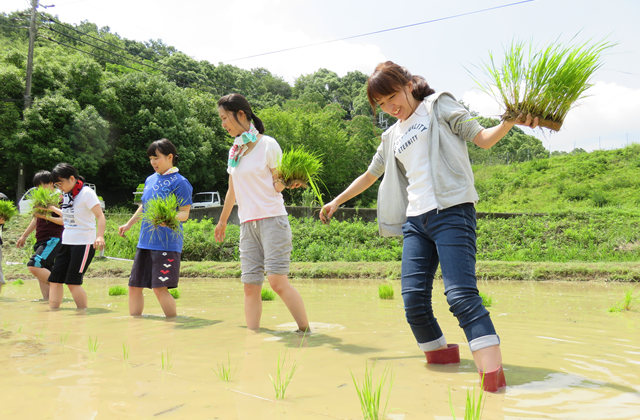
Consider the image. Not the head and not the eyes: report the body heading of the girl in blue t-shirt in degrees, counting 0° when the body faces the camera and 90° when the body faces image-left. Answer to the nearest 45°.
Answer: approximately 45°

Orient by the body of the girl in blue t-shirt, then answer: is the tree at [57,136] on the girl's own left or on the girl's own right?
on the girl's own right

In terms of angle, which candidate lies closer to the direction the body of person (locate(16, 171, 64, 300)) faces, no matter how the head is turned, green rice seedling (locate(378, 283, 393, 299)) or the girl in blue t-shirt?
the girl in blue t-shirt

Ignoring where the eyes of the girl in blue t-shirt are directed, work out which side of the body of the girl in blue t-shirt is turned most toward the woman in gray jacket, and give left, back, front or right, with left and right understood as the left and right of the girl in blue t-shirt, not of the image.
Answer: left

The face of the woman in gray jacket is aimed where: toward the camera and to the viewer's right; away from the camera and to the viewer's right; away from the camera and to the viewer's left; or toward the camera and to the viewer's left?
toward the camera and to the viewer's left

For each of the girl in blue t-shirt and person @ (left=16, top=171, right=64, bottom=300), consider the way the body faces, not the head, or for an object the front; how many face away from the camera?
0

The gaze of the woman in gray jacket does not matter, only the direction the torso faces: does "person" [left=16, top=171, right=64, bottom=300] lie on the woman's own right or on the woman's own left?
on the woman's own right

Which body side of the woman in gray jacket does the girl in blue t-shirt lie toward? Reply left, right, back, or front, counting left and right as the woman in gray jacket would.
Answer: right

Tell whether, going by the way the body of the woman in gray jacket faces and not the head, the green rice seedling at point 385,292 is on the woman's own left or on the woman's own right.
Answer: on the woman's own right

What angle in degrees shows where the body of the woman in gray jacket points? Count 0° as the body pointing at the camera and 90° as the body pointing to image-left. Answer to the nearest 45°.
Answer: approximately 45°

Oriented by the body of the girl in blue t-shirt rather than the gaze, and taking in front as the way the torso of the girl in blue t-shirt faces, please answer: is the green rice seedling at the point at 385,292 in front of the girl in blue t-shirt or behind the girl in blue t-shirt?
behind
